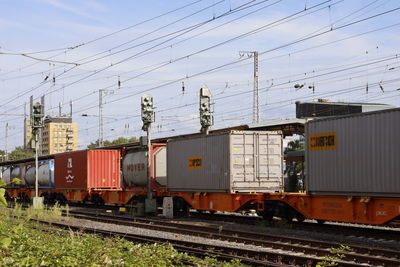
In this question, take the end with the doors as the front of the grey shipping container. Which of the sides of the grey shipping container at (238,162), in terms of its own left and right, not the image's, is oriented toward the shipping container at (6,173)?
back

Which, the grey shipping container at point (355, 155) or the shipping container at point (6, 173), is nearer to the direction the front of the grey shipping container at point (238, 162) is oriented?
the grey shipping container

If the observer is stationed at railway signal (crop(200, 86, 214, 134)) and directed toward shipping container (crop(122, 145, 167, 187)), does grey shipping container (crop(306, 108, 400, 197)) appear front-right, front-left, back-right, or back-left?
back-left

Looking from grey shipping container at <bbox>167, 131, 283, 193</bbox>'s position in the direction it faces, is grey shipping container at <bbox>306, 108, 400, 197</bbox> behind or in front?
in front

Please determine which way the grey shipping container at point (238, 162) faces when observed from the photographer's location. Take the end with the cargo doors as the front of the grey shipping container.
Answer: facing the viewer and to the right of the viewer

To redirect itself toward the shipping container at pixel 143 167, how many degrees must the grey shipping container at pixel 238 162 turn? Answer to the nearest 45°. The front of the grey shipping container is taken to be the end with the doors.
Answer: approximately 180°

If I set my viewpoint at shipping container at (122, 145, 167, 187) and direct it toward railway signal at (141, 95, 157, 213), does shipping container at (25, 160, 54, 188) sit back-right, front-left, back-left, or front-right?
back-right

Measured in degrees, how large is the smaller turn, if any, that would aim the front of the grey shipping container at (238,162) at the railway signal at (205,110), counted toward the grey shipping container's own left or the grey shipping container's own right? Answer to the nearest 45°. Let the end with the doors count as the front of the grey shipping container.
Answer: approximately 135° to the grey shipping container's own left

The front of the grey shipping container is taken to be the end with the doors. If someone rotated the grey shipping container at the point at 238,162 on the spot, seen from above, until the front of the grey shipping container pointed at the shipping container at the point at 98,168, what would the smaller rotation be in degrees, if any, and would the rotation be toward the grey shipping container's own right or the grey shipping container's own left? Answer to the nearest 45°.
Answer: approximately 180°

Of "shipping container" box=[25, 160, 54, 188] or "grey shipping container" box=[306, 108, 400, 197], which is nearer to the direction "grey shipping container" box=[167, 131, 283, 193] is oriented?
the grey shipping container

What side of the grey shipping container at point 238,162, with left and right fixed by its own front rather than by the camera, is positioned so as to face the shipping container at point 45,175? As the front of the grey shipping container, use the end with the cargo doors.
back

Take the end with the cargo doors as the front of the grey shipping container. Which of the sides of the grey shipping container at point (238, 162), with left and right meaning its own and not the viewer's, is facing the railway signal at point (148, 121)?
back
